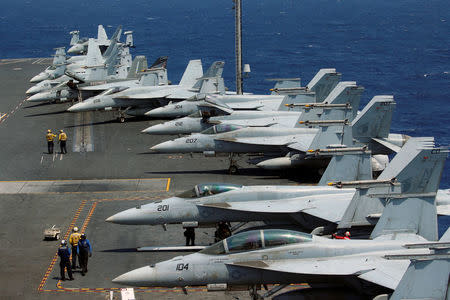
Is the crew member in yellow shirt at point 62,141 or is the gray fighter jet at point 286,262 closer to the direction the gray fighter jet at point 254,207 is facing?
the crew member in yellow shirt

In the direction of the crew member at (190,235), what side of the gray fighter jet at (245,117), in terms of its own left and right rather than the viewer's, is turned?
left

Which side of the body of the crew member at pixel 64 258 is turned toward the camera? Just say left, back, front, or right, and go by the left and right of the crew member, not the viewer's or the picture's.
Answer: back

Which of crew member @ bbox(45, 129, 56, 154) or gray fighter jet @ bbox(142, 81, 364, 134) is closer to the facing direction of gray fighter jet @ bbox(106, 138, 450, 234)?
the crew member

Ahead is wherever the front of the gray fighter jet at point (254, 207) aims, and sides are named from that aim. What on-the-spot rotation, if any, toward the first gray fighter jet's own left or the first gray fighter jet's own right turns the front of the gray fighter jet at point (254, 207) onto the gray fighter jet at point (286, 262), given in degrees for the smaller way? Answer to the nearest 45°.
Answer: approximately 90° to the first gray fighter jet's own left

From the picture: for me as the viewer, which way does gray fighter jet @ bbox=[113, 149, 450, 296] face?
facing to the left of the viewer

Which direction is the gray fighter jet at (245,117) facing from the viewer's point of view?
to the viewer's left

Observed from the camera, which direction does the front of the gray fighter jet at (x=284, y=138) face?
facing to the left of the viewer

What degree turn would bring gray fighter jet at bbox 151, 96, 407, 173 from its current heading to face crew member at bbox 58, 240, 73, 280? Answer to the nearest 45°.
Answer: approximately 45° to its left

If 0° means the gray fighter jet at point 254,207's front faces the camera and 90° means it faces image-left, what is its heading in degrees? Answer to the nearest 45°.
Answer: approximately 90°
